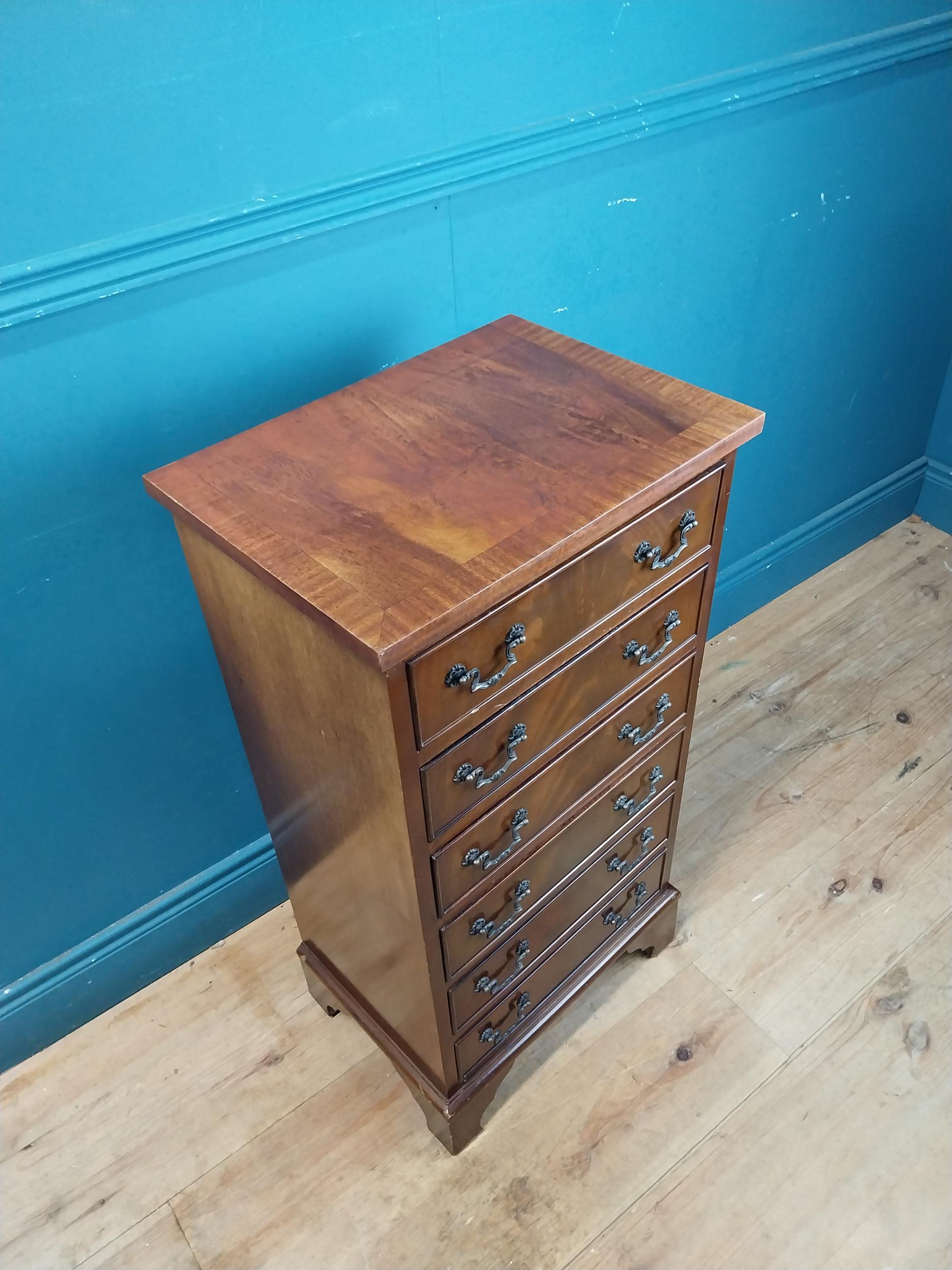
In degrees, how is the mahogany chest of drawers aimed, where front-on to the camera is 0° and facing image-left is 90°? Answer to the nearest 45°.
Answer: approximately 315°
